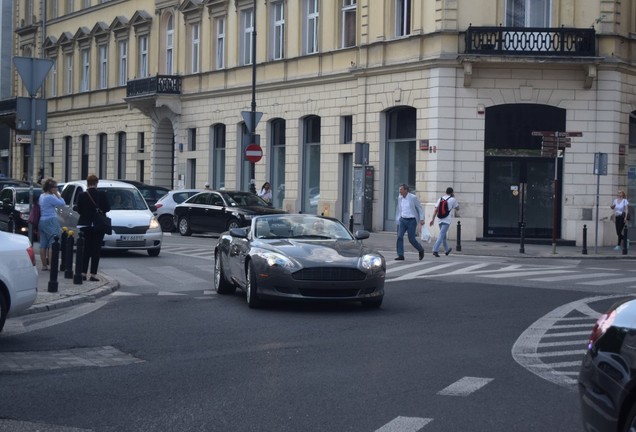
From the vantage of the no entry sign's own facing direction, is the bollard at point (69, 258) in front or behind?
in front

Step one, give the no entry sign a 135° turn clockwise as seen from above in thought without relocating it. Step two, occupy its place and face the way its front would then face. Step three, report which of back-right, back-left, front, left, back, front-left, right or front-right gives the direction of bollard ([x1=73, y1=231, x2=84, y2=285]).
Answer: back-left

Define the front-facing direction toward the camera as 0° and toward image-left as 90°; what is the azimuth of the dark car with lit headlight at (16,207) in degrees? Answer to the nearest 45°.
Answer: approximately 315°

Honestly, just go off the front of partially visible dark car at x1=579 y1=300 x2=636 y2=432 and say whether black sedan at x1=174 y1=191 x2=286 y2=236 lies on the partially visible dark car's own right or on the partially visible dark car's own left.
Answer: on the partially visible dark car's own left

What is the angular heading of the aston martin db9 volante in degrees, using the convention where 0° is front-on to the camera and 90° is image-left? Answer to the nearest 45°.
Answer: approximately 315°

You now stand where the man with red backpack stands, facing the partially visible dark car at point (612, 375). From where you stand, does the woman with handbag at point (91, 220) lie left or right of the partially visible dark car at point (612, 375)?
right

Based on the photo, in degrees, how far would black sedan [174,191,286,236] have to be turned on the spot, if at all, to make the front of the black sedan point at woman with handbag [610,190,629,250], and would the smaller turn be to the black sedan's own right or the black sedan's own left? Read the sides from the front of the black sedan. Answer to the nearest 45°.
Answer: approximately 45° to the black sedan's own left

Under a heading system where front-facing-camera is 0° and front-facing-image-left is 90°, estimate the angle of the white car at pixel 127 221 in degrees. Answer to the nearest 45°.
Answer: approximately 315°

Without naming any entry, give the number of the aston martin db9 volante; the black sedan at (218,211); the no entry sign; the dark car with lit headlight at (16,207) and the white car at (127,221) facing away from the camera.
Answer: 0

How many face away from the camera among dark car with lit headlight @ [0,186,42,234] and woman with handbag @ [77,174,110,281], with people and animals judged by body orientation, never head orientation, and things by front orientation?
1

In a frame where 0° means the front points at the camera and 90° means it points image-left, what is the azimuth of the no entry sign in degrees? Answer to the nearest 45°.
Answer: approximately 0°
